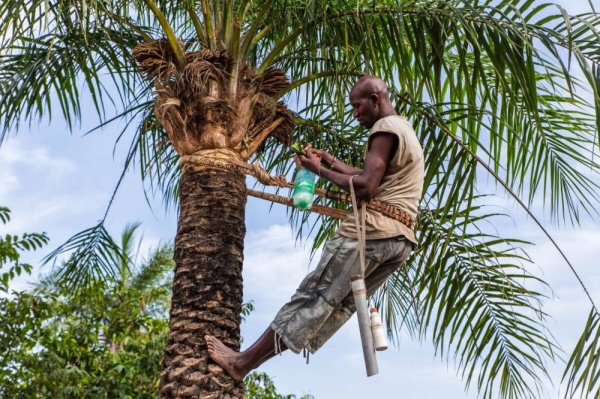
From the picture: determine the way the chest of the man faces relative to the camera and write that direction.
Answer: to the viewer's left

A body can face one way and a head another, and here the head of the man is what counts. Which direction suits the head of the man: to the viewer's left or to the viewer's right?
to the viewer's left
